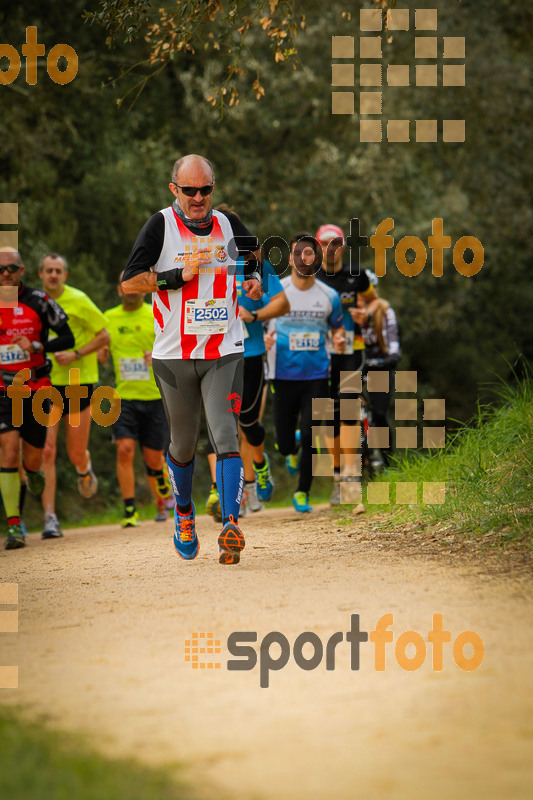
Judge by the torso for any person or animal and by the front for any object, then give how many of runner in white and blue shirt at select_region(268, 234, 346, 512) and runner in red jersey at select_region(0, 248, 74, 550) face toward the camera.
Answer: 2

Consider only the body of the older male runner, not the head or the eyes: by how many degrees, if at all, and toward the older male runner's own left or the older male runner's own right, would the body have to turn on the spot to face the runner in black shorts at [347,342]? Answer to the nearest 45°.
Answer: approximately 180°

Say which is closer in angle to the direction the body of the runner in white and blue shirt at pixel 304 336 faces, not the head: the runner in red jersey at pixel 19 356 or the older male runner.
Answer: the older male runner

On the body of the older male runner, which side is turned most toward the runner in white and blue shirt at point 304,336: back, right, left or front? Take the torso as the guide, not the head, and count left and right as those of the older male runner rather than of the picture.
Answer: back

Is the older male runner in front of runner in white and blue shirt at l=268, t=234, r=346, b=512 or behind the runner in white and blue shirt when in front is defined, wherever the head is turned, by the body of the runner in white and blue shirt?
in front

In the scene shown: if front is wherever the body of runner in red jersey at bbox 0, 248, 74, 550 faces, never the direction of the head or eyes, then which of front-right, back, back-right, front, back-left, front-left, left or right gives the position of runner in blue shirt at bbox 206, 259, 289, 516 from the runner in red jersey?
left

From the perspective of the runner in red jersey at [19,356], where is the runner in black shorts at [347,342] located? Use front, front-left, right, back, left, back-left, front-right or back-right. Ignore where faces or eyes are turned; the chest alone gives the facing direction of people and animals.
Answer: left

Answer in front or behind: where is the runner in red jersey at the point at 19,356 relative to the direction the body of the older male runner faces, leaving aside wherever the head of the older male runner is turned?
behind

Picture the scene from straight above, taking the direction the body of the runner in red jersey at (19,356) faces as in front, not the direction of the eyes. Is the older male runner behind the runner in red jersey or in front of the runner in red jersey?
in front
